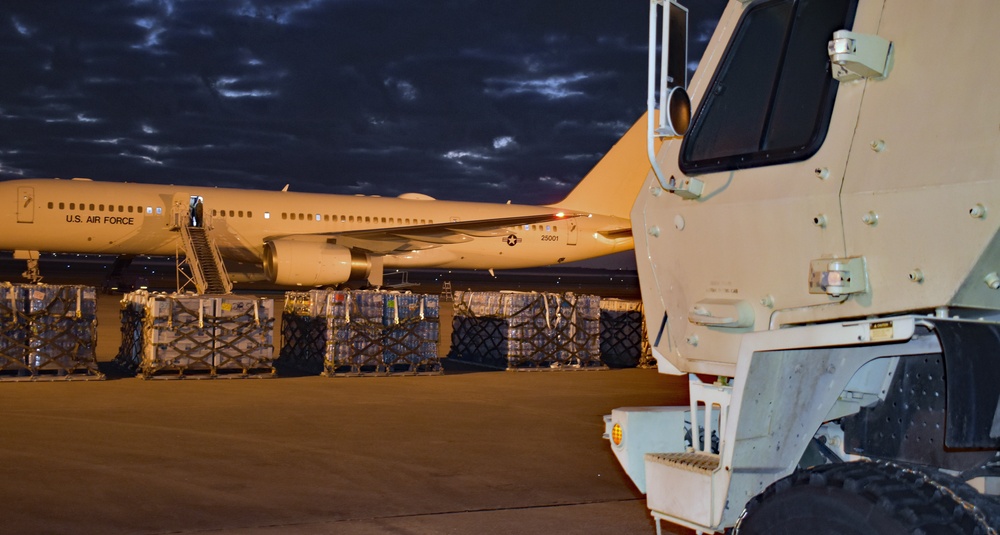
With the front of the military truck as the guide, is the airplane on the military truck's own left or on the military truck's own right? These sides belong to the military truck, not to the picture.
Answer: on the military truck's own right

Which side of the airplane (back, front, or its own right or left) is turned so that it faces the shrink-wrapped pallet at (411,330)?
left

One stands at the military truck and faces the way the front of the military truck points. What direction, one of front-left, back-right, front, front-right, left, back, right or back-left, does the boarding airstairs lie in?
front-right

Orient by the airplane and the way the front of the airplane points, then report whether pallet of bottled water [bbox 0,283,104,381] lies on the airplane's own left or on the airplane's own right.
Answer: on the airplane's own left

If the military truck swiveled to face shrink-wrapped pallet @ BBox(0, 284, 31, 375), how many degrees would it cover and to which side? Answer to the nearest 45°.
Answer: approximately 45° to its right

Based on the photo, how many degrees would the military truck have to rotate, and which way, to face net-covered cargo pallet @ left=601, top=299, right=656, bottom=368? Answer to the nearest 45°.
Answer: approximately 90° to its right

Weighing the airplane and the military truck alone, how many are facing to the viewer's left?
2

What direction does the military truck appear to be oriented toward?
to the viewer's left

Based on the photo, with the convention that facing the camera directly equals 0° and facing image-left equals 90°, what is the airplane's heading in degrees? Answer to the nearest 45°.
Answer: approximately 90°

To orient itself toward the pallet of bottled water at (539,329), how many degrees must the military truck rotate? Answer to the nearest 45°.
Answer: approximately 90° to its right

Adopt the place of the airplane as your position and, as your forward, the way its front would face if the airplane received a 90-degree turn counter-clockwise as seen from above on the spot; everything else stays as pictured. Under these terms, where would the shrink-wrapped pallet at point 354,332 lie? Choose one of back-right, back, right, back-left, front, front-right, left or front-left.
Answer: front
